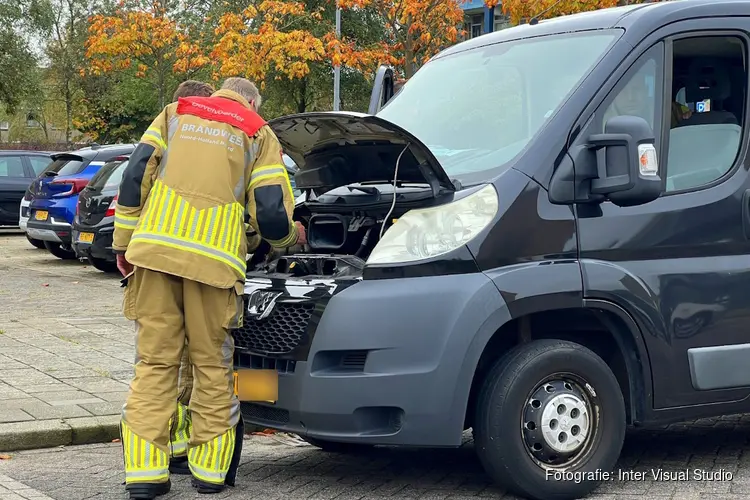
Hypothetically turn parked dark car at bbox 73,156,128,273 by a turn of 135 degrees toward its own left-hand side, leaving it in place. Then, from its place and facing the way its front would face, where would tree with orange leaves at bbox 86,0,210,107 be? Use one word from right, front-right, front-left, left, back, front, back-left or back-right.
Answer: right

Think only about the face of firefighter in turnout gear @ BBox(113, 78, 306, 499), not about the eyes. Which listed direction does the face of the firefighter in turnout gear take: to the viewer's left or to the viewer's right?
to the viewer's right

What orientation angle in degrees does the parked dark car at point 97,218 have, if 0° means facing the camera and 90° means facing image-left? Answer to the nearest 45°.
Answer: approximately 225°

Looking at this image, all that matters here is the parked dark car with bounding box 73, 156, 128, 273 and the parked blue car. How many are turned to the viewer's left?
0

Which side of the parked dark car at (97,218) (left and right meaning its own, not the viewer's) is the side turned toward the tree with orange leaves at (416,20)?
front

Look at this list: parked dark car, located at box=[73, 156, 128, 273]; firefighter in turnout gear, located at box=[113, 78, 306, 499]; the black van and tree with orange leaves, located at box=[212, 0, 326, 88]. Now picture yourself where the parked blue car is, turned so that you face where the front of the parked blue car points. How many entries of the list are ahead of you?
1
